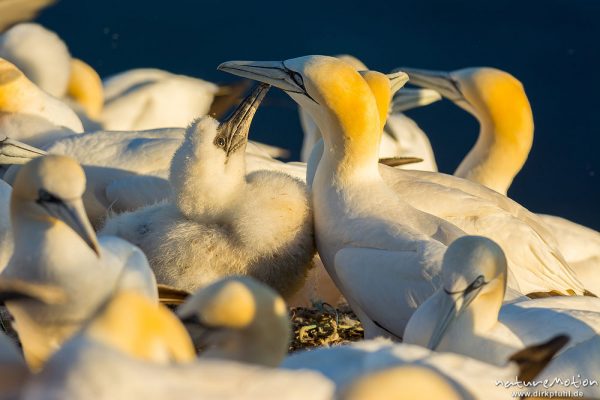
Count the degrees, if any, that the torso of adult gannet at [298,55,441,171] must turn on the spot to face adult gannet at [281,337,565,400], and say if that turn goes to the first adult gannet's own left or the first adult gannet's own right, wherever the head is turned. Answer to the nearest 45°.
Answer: approximately 90° to the first adult gannet's own right

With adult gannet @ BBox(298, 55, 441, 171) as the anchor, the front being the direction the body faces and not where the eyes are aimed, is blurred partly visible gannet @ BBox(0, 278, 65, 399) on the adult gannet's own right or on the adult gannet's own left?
on the adult gannet's own right

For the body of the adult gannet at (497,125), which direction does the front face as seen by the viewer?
to the viewer's left

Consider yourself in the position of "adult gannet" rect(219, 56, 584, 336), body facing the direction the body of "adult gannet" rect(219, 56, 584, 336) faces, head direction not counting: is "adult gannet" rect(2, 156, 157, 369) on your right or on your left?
on your left

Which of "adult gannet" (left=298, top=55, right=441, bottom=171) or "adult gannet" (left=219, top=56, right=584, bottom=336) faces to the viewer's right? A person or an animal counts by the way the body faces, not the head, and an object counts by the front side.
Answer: "adult gannet" (left=298, top=55, right=441, bottom=171)

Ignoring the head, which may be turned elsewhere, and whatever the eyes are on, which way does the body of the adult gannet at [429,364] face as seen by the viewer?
to the viewer's left

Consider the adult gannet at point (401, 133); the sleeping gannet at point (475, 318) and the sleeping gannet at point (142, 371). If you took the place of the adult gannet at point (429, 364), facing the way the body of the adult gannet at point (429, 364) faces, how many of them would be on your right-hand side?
2

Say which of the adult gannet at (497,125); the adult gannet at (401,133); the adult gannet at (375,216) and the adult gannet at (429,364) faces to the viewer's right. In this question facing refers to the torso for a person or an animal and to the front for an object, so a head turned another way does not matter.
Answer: the adult gannet at (401,133)

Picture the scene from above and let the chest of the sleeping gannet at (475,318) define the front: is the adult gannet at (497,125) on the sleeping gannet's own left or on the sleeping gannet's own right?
on the sleeping gannet's own right

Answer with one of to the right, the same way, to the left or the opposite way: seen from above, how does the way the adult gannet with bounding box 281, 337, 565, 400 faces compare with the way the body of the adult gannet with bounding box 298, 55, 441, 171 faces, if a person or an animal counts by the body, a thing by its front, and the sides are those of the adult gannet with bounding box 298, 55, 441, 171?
the opposite way

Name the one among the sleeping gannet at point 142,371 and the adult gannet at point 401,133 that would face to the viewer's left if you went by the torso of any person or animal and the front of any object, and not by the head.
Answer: the sleeping gannet

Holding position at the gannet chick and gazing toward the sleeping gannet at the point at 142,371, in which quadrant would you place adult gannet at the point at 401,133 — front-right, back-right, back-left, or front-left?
back-left

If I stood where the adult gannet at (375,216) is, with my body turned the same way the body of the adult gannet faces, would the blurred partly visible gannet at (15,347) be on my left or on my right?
on my left
